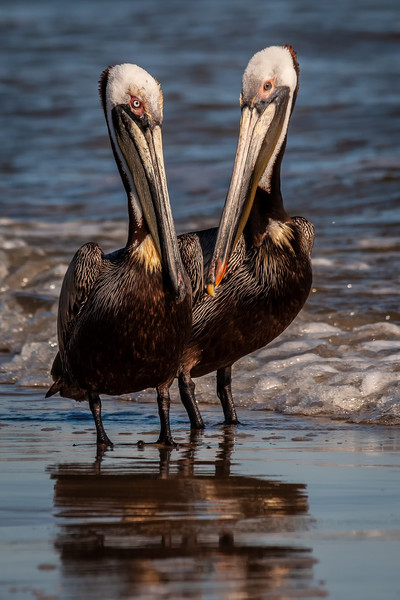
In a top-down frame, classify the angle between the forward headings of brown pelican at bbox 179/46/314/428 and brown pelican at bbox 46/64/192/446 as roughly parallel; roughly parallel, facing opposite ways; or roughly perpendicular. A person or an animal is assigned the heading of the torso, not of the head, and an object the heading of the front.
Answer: roughly parallel

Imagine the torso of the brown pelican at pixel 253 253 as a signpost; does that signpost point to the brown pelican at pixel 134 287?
no

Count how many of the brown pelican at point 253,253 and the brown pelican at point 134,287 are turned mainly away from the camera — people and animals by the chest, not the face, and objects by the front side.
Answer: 0

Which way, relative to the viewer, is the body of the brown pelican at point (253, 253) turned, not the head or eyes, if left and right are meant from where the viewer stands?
facing the viewer and to the right of the viewer

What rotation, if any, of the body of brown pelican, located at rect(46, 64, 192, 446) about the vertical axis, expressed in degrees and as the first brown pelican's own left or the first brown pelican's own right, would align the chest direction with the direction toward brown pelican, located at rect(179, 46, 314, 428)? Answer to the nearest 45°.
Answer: approximately 90° to the first brown pelican's own left
